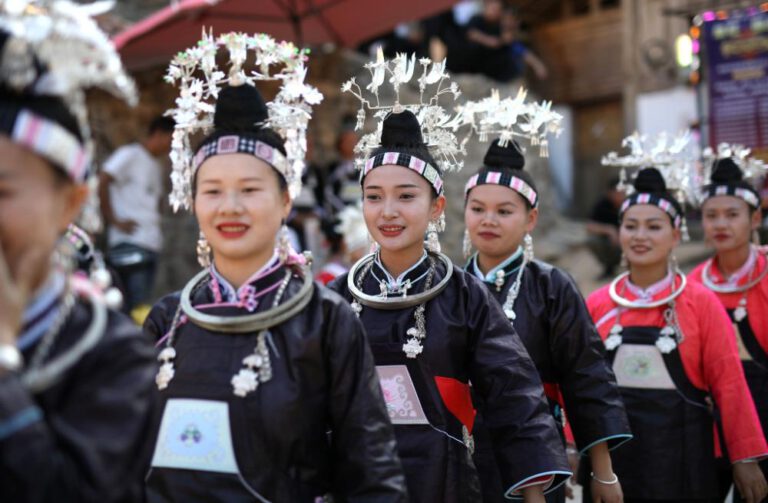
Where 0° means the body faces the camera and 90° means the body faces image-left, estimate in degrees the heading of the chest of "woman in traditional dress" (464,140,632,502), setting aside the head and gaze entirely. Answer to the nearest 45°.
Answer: approximately 45°

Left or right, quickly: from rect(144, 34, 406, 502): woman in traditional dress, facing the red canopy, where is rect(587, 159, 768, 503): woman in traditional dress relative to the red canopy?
right

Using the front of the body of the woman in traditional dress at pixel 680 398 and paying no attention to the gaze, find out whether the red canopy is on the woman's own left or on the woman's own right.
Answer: on the woman's own right

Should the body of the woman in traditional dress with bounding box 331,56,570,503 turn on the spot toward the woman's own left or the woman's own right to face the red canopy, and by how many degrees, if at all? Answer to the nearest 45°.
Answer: approximately 135° to the woman's own right

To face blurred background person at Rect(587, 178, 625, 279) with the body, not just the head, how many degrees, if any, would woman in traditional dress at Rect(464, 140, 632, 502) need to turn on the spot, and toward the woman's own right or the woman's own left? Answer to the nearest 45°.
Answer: approximately 135° to the woman's own right

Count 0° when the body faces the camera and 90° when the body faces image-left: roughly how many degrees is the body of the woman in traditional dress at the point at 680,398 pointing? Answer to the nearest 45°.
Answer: approximately 45°

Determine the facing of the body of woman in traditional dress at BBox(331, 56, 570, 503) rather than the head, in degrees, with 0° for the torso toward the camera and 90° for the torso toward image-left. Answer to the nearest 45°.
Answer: approximately 45°

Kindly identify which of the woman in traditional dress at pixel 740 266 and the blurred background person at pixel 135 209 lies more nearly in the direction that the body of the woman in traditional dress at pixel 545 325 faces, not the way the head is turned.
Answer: the blurred background person
